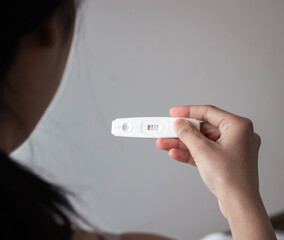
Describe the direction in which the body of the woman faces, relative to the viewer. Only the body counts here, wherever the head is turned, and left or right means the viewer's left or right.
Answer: facing away from the viewer and to the right of the viewer
